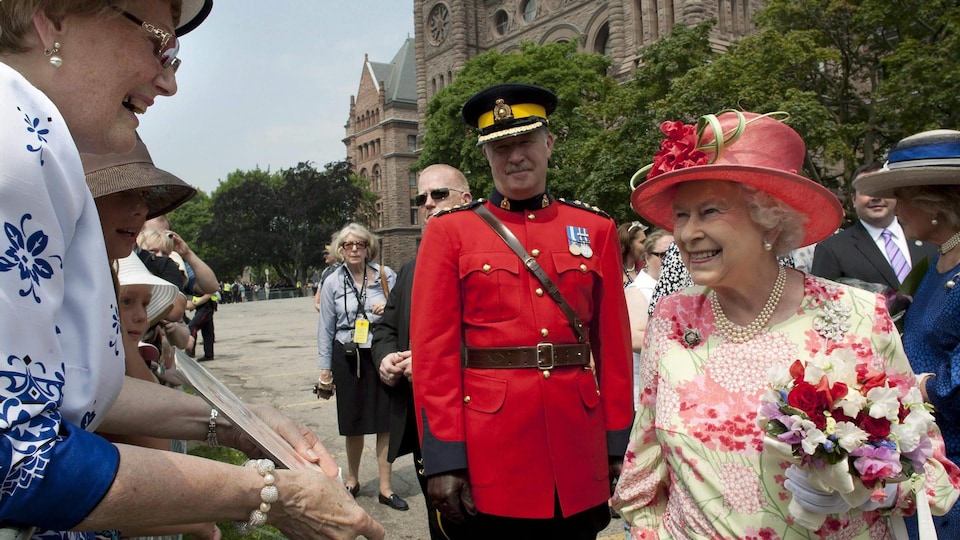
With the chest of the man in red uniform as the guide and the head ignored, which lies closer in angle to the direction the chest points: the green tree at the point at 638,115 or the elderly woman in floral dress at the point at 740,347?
the elderly woman in floral dress

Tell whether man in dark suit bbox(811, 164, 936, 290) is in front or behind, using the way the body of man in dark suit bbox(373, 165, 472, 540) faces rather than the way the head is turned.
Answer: behind

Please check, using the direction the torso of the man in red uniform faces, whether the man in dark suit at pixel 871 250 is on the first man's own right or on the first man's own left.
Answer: on the first man's own left

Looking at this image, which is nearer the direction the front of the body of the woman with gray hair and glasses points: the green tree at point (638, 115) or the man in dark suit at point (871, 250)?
the man in dark suit

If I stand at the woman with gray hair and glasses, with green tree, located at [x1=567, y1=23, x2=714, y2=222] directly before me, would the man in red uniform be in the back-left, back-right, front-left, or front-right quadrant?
back-right

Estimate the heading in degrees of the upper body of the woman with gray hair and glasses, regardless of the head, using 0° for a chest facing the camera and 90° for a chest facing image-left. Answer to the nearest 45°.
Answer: approximately 0°

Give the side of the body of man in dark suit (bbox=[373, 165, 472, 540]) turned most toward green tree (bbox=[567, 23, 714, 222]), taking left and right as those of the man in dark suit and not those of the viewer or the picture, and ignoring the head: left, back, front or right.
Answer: back

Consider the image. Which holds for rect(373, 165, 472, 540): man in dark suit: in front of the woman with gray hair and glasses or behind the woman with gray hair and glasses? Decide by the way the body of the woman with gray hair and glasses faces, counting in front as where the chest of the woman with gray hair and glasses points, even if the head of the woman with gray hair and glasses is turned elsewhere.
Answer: in front

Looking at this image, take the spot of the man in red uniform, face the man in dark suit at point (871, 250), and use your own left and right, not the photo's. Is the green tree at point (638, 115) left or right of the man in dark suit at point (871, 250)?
left

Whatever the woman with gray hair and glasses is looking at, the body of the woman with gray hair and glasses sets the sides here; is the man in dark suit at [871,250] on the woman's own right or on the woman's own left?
on the woman's own left

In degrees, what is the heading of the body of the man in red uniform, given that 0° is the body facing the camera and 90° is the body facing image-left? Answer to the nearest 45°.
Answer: approximately 0°
